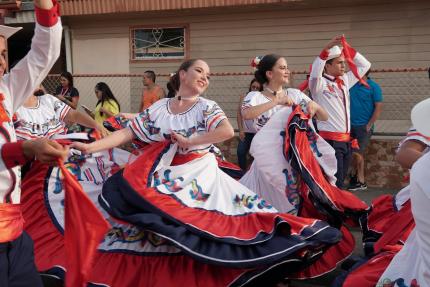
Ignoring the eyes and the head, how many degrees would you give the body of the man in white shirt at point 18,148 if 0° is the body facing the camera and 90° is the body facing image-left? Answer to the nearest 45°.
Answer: approximately 315°

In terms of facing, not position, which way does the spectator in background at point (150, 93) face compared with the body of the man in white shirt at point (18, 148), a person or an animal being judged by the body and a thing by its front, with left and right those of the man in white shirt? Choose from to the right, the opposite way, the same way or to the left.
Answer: to the right

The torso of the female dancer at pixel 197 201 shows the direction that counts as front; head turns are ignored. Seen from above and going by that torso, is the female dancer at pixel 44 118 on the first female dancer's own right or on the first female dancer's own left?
on the first female dancer's own right

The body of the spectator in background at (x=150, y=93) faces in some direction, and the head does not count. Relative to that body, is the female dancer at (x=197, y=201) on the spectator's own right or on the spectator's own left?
on the spectator's own left
